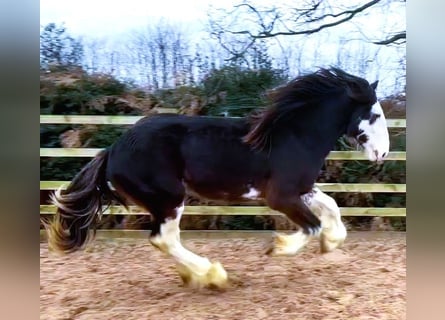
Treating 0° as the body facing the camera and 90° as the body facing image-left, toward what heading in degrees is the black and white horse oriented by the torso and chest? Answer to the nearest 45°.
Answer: approximately 270°
